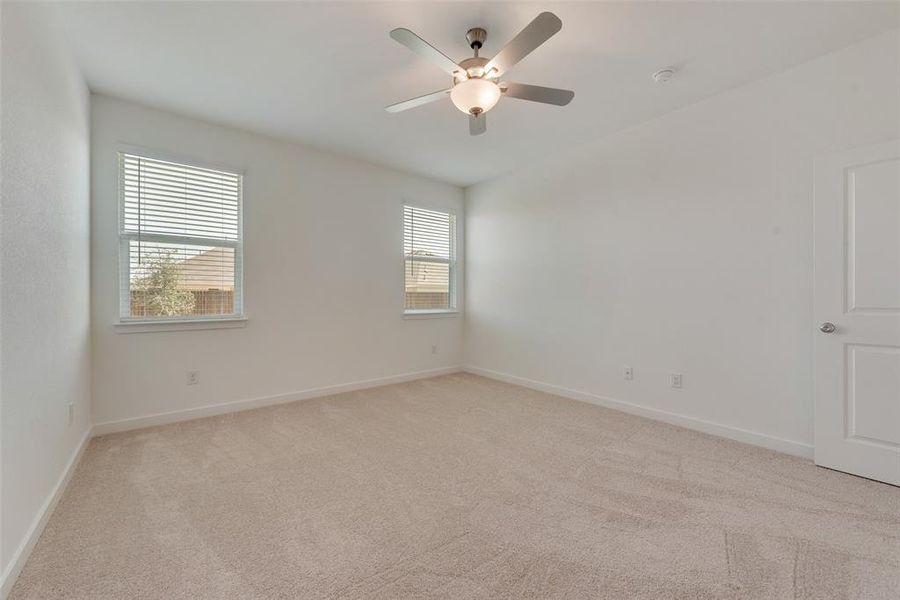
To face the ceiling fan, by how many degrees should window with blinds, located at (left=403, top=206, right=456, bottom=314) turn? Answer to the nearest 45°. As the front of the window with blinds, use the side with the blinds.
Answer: approximately 45° to its right

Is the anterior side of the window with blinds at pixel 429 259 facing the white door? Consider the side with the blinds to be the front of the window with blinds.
yes

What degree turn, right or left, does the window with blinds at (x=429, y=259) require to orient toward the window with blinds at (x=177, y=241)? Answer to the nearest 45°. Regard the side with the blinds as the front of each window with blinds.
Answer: approximately 90° to its right

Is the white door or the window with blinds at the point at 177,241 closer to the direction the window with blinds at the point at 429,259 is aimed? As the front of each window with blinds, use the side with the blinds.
the white door

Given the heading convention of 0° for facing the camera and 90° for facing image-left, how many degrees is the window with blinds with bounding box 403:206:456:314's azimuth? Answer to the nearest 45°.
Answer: approximately 315°

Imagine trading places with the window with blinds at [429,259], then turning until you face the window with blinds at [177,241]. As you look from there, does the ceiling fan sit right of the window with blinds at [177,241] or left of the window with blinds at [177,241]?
left

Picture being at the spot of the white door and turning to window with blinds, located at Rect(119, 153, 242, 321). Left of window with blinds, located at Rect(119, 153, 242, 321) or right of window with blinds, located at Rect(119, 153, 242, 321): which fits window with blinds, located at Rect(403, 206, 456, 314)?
right

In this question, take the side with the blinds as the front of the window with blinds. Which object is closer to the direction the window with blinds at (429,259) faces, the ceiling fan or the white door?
the white door

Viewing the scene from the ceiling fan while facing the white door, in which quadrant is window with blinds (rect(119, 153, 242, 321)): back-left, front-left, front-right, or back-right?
back-left
